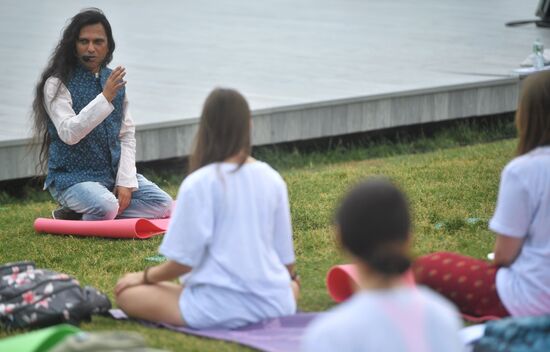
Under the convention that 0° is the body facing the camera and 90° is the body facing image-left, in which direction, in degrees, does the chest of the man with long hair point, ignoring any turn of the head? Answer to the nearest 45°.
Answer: approximately 315°

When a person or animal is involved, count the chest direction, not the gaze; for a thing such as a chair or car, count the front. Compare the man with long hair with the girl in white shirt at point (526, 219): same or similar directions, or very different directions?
very different directions

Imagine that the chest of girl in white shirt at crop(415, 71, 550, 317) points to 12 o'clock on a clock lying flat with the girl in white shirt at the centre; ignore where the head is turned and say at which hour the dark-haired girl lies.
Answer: The dark-haired girl is roughly at 8 o'clock from the girl in white shirt.

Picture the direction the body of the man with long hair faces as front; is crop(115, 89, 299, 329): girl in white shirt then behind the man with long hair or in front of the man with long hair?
in front

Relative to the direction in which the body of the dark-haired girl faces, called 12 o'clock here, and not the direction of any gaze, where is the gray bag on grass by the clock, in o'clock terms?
The gray bag on grass is roughly at 10 o'clock from the dark-haired girl.

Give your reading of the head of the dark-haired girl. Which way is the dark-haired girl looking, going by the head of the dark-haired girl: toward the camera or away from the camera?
away from the camera

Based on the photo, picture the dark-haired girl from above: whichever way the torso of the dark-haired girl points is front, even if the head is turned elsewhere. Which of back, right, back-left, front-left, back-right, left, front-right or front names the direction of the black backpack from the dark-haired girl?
front-left

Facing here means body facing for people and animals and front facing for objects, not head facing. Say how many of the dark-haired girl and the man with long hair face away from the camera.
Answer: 1

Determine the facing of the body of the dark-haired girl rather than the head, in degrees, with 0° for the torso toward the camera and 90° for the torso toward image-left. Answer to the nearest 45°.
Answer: approximately 180°

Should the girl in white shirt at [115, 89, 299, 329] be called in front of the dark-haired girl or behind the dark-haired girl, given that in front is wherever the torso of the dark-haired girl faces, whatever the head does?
in front

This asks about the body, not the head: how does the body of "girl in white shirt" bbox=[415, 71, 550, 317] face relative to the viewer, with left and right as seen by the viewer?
facing away from the viewer and to the left of the viewer

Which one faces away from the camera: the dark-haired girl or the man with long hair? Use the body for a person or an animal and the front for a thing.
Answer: the dark-haired girl

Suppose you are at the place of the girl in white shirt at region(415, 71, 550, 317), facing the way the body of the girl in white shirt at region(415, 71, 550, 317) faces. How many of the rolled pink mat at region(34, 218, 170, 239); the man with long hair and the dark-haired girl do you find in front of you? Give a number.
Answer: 2

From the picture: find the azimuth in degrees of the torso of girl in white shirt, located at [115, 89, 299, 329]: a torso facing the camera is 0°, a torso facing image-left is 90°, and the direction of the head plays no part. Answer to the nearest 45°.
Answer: approximately 135°
